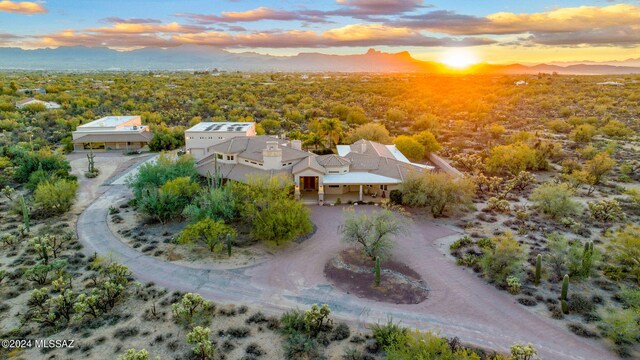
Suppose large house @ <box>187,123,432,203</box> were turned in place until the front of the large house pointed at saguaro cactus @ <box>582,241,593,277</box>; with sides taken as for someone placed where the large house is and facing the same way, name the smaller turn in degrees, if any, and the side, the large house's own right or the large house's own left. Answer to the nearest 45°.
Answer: approximately 45° to the large house's own left

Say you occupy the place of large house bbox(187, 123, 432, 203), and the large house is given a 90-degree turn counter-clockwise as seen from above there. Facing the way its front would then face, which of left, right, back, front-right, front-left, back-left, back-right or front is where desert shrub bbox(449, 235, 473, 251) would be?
front-right

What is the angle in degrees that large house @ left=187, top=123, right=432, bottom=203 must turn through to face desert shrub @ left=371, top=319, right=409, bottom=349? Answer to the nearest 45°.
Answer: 0° — it already faces it

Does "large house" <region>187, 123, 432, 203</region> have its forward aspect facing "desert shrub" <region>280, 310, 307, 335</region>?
yes

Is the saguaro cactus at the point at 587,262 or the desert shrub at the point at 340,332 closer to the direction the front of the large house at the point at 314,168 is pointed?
the desert shrub

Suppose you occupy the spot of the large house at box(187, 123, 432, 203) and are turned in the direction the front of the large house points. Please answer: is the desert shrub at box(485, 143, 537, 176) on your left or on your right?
on your left

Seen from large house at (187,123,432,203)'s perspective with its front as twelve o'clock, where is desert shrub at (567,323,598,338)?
The desert shrub is roughly at 11 o'clock from the large house.

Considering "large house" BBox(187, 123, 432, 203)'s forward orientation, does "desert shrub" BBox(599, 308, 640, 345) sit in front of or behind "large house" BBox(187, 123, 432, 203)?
in front

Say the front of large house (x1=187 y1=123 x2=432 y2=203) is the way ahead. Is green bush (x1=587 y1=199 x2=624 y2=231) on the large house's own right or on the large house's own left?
on the large house's own left

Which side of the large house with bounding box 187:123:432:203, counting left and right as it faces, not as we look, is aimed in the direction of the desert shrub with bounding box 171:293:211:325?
front

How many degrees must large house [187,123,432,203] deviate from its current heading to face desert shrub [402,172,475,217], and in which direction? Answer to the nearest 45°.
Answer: approximately 45° to its left

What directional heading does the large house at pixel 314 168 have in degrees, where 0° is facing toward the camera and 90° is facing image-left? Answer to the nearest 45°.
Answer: approximately 0°

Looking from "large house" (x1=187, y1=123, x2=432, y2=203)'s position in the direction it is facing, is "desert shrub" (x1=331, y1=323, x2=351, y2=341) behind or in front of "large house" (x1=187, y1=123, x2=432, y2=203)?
in front
